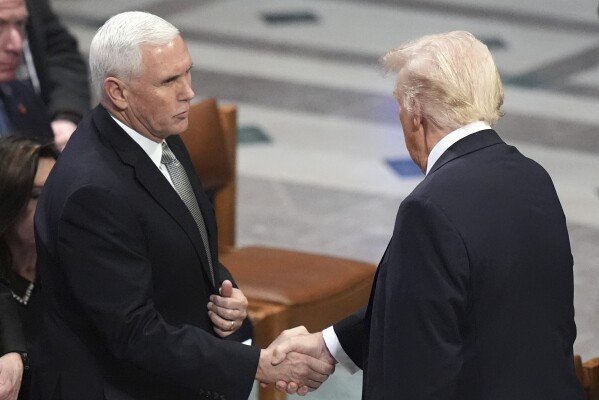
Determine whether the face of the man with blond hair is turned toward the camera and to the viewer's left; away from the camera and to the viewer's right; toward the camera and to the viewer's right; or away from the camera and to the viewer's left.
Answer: away from the camera and to the viewer's left

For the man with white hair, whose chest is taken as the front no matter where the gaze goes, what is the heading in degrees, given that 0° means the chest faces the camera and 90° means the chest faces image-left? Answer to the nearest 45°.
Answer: approximately 315°

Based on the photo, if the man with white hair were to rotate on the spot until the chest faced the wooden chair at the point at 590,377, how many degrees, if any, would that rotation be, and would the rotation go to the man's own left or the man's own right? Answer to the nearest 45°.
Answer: approximately 45° to the man's own left

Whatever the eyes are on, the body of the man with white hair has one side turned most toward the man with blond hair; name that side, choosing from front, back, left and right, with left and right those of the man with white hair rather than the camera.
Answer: front

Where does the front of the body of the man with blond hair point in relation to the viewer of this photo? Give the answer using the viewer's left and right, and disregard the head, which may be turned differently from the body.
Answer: facing away from the viewer and to the left of the viewer

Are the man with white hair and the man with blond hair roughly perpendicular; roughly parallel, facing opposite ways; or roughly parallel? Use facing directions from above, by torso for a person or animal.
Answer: roughly parallel, facing opposite ways

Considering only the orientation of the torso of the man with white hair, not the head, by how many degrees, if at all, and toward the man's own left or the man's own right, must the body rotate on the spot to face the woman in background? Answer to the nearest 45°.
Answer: approximately 180°
